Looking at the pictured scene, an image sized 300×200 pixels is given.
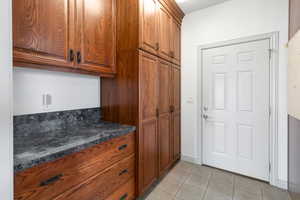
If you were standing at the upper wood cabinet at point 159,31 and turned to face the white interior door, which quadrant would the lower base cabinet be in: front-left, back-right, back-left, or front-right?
back-right

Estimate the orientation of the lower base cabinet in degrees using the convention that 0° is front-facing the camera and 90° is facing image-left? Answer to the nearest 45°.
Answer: approximately 315°

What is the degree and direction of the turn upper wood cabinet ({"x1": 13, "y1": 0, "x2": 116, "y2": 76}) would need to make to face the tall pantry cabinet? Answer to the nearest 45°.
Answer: approximately 45° to its left

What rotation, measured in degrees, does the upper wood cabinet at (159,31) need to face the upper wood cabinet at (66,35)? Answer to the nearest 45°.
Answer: approximately 90° to its right

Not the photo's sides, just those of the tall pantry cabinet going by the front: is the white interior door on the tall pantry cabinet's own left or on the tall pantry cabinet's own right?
on the tall pantry cabinet's own left

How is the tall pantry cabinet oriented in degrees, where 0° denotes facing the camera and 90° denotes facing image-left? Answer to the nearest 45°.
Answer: approximately 315°

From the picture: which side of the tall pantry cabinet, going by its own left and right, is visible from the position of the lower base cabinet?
right

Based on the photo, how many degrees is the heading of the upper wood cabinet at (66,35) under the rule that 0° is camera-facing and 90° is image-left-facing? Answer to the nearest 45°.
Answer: approximately 315°

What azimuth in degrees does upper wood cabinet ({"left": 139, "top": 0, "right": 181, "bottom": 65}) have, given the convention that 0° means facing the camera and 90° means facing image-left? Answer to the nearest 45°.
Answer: approximately 315°

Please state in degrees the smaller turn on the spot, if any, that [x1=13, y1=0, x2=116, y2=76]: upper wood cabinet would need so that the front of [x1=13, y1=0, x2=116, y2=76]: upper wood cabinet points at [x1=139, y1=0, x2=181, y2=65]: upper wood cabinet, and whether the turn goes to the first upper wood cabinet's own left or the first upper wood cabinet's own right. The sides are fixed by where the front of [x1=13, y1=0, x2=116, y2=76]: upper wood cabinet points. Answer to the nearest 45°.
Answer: approximately 45° to the first upper wood cabinet's own left
